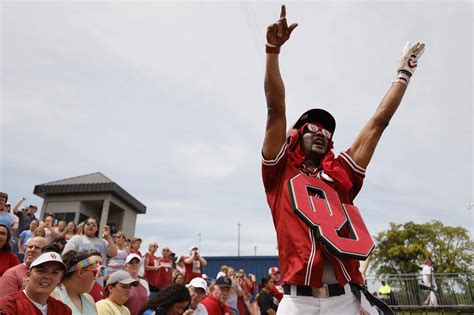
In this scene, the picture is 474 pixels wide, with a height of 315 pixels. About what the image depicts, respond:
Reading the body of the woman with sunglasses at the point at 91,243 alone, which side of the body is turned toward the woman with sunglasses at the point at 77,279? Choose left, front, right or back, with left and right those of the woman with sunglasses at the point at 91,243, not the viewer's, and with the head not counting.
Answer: front

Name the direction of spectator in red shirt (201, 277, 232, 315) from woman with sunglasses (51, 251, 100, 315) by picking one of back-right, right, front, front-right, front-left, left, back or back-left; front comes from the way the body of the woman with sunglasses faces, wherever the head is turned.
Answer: left

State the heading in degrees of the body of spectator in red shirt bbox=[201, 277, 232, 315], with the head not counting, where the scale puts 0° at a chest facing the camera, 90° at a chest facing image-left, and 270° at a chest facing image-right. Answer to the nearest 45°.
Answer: approximately 315°

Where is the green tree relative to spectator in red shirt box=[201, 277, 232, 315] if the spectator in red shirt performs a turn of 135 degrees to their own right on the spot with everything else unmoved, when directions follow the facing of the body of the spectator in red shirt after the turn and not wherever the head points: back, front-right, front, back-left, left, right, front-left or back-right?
back-right

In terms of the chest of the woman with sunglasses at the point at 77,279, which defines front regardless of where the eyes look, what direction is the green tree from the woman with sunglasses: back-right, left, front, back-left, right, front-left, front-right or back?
left

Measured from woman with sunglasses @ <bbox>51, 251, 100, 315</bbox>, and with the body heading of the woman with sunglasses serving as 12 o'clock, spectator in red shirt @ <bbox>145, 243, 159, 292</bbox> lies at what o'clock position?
The spectator in red shirt is roughly at 8 o'clock from the woman with sunglasses.

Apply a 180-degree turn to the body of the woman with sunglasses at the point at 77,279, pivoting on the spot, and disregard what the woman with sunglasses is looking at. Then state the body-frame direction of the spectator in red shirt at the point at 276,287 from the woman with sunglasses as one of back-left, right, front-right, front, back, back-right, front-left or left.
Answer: right

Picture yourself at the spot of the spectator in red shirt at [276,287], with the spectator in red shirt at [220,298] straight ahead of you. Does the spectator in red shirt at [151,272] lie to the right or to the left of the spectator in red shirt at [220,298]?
right

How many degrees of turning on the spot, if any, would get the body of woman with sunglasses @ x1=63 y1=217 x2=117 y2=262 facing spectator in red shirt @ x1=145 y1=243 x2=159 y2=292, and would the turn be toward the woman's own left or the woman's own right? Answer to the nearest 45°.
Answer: approximately 135° to the woman's own left

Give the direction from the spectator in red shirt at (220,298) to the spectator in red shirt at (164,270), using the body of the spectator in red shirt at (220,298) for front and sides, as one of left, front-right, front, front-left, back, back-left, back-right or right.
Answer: back

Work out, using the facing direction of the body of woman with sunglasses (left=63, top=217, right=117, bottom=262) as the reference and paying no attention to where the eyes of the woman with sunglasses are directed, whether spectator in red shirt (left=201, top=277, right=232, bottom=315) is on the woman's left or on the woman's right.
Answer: on the woman's left

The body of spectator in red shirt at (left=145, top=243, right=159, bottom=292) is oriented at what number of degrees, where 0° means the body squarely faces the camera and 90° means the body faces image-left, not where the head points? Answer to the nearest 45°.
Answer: approximately 315°
